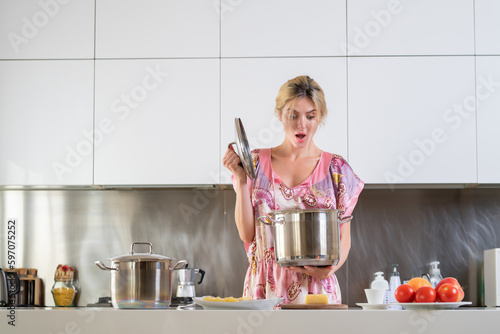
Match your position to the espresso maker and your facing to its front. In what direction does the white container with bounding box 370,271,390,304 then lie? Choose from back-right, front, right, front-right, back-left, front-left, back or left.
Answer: back

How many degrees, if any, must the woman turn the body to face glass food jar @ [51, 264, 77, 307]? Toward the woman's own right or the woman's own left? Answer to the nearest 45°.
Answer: approximately 135° to the woman's own right

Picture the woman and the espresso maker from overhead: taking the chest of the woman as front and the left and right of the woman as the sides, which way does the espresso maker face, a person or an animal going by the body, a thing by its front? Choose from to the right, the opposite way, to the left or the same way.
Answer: to the right

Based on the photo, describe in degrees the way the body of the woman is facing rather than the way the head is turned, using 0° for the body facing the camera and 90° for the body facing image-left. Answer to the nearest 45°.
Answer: approximately 0°

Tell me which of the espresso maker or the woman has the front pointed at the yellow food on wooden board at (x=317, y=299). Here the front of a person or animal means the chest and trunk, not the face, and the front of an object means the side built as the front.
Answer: the woman

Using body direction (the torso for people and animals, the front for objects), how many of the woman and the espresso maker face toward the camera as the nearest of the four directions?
1

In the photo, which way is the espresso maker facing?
to the viewer's left
